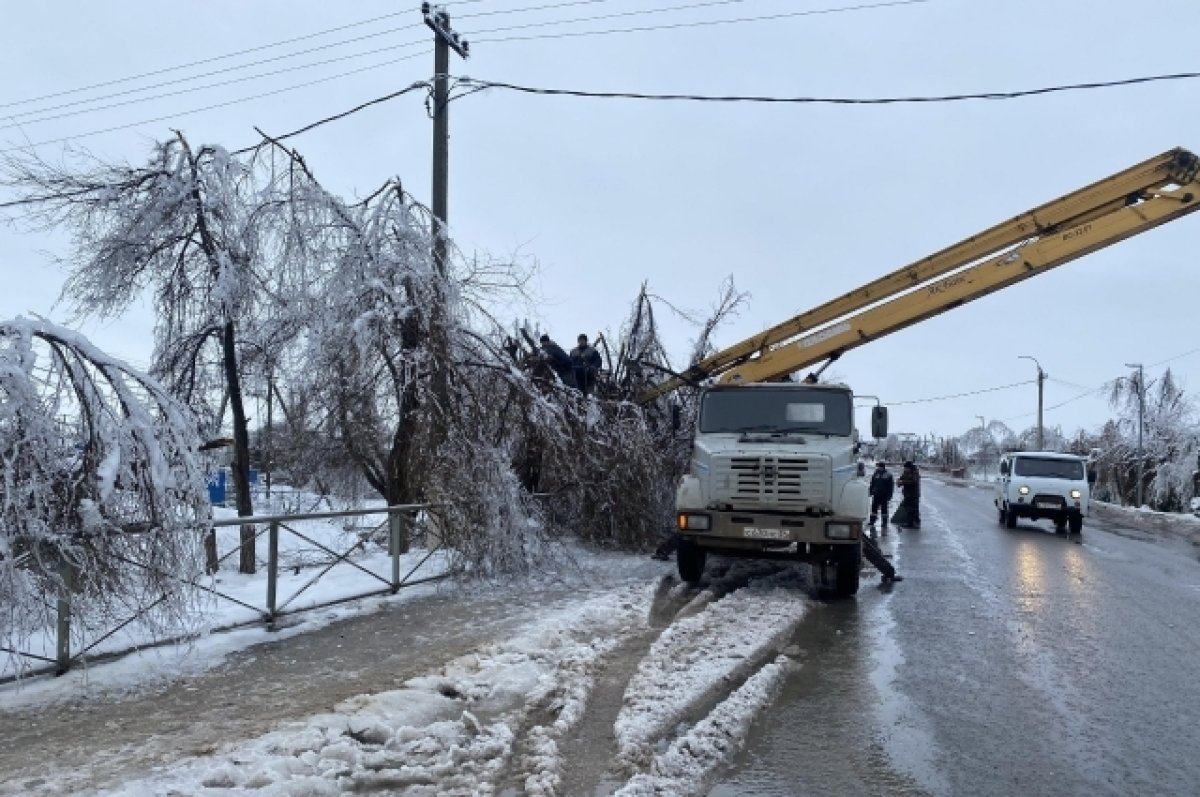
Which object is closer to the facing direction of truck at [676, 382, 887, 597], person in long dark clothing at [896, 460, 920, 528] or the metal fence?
the metal fence

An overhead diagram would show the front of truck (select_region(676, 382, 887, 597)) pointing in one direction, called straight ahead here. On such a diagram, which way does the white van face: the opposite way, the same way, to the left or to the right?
the same way

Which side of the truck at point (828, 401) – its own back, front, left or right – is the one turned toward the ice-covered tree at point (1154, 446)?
back

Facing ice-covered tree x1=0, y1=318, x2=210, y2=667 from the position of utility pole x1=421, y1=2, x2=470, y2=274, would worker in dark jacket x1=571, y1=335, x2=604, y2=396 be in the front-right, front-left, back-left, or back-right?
back-left

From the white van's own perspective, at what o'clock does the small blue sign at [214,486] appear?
The small blue sign is roughly at 1 o'clock from the white van.

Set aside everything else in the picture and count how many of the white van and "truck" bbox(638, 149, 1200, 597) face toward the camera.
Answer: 2

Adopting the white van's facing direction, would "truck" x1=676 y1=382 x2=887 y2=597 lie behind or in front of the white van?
in front

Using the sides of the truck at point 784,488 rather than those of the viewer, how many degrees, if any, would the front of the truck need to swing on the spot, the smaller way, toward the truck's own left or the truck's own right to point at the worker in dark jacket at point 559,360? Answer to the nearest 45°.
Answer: approximately 135° to the truck's own right

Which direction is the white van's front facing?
toward the camera

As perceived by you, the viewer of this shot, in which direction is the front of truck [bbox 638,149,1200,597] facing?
facing the viewer

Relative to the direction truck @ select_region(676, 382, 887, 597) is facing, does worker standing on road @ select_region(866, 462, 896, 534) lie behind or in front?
behind

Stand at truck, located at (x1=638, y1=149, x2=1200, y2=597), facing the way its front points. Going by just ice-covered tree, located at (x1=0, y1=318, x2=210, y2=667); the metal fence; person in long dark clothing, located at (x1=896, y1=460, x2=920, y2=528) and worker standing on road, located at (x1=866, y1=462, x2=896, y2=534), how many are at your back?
2

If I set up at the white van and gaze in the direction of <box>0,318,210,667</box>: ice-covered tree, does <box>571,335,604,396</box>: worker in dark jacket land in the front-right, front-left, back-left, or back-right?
front-right

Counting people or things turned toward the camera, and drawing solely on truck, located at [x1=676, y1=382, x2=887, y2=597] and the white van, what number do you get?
2

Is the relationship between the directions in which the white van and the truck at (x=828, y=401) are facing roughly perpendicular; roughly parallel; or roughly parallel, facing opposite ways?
roughly parallel

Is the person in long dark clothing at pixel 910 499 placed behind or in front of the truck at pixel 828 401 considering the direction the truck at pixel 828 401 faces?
behind
